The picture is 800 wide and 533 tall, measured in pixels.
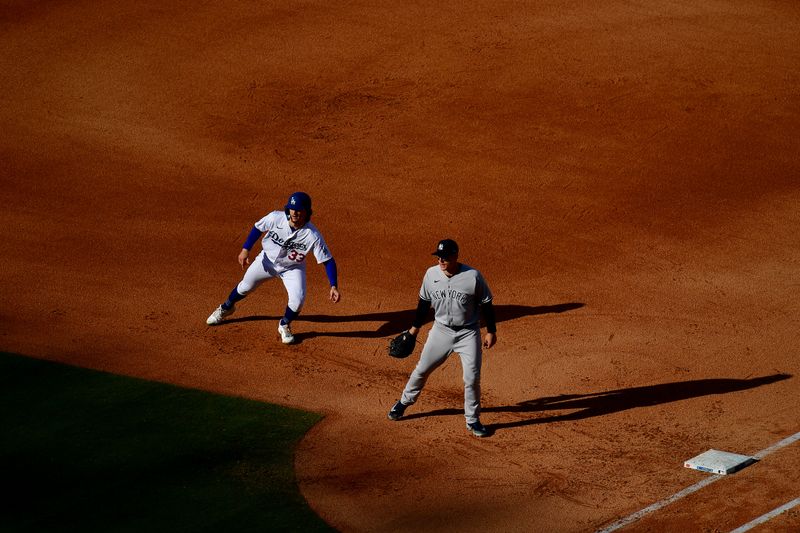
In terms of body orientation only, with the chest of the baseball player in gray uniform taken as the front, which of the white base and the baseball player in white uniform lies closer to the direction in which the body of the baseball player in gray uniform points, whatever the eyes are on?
the white base

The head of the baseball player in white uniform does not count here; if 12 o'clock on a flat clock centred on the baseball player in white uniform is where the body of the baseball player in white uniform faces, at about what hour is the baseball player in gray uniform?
The baseball player in gray uniform is roughly at 11 o'clock from the baseball player in white uniform.

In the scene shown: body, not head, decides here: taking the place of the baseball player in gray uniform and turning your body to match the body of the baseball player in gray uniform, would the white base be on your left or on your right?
on your left

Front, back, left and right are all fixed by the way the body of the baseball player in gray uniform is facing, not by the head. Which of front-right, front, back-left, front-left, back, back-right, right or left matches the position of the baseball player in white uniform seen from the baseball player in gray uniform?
back-right

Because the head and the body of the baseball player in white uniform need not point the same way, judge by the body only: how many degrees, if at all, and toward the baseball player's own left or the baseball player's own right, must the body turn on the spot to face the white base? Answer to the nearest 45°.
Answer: approximately 45° to the baseball player's own left

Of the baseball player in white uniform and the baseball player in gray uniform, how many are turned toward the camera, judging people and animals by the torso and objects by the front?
2

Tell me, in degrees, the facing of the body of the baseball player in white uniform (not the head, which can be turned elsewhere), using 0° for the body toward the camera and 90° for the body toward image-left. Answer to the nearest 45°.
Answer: approximately 0°
